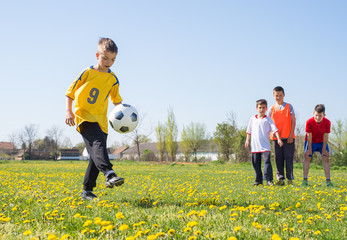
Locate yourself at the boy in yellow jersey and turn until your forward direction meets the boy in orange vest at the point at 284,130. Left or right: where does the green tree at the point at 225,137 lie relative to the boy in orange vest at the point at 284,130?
left

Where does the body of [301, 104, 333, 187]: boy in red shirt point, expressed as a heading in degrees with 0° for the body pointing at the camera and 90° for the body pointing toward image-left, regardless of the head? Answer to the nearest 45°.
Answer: approximately 0°

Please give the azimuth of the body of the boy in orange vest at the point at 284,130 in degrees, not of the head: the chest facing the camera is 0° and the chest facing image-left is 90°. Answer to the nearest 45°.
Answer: approximately 0°

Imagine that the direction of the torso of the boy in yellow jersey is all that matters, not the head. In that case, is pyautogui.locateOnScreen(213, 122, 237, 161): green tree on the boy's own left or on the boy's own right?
on the boy's own left

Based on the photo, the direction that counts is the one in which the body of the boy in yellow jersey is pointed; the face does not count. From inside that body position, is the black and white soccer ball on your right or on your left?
on your left

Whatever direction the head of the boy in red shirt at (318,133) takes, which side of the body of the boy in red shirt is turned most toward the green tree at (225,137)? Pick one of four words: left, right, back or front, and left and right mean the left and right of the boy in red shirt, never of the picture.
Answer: back

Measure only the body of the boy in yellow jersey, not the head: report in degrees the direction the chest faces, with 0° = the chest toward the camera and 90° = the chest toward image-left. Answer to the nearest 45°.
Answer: approximately 315°

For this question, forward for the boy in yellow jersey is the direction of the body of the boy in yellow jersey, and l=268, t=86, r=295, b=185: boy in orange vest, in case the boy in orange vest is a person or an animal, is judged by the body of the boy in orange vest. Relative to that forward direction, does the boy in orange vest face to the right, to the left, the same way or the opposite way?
to the right

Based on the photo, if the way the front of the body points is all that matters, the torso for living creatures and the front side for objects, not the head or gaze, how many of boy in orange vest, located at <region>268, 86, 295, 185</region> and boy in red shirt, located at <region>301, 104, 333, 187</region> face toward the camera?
2
